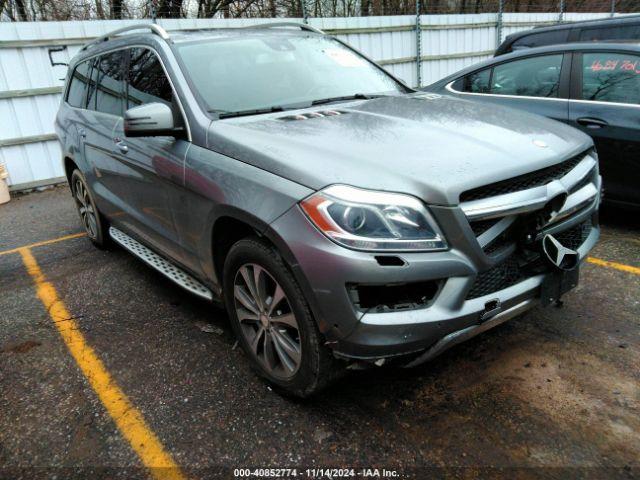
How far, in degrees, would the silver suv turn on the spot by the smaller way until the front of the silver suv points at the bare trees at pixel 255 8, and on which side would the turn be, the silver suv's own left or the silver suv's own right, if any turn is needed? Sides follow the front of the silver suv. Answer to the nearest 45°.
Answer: approximately 135° to the silver suv's own left

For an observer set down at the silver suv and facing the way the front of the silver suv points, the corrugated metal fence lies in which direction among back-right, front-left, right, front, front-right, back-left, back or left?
back

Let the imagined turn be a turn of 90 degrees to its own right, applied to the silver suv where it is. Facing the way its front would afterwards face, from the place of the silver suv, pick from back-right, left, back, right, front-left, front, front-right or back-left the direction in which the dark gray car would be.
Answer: back
